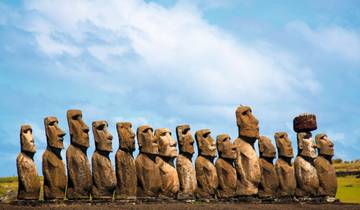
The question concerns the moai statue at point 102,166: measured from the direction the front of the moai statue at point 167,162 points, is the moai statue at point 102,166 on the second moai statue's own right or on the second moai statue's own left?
on the second moai statue's own right

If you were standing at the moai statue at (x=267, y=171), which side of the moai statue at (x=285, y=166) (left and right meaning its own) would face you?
right

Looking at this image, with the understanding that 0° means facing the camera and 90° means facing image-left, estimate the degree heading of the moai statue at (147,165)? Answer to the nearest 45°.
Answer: approximately 315°

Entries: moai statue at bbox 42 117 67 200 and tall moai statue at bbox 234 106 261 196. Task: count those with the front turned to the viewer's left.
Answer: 0

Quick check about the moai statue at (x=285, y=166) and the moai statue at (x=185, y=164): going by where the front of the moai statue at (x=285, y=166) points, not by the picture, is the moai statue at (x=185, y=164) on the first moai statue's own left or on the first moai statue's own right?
on the first moai statue's own right

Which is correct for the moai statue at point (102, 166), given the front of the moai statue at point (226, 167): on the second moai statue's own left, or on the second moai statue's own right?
on the second moai statue's own right

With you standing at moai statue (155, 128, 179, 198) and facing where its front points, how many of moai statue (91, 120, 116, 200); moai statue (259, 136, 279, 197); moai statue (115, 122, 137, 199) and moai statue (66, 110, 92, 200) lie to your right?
3

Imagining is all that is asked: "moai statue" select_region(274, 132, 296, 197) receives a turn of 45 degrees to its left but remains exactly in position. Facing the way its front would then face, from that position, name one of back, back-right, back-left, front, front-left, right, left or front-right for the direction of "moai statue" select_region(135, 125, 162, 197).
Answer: back-right

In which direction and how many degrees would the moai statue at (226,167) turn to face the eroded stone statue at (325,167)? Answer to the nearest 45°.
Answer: approximately 90° to its left

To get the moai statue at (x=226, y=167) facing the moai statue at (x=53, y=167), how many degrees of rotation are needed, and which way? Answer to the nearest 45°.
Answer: approximately 90° to its right
